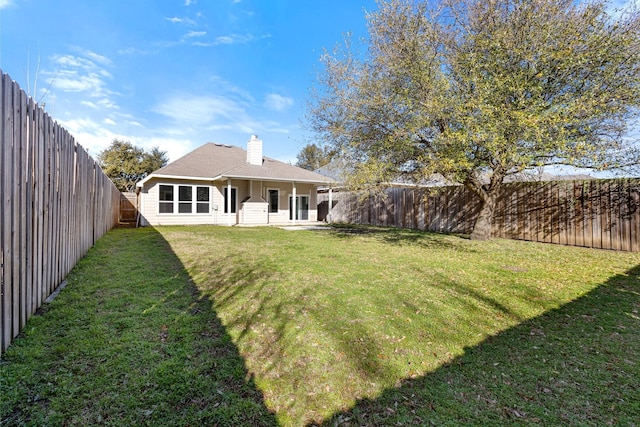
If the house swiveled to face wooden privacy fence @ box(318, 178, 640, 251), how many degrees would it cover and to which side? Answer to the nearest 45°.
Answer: approximately 135° to its right

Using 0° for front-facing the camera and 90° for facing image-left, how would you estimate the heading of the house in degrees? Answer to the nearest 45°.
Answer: approximately 180°
